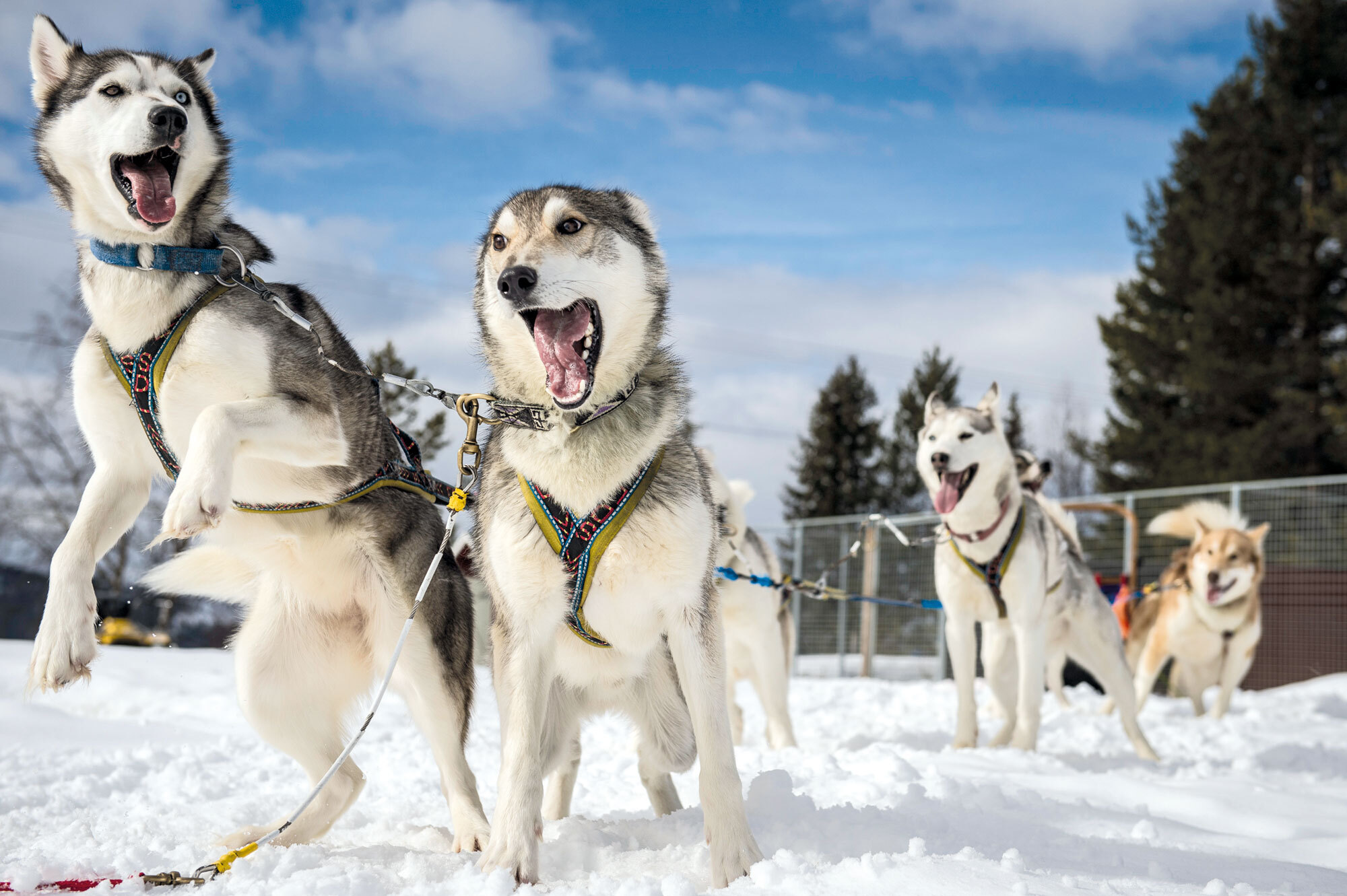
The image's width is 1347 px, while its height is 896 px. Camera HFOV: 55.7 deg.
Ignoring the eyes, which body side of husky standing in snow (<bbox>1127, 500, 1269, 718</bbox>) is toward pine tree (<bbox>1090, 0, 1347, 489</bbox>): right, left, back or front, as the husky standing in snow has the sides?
back

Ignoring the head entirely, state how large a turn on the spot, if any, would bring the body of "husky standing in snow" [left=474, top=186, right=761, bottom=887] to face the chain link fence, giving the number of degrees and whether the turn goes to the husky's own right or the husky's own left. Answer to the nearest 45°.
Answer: approximately 135° to the husky's own left

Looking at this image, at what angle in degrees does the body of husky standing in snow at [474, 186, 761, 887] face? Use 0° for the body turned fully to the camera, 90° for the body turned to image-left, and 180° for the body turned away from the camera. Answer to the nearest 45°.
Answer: approximately 0°

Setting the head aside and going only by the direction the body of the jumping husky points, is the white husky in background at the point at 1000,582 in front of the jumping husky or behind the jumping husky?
behind

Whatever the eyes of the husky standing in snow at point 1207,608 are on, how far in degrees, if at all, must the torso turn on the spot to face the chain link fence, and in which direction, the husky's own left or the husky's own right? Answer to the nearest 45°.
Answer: approximately 180°

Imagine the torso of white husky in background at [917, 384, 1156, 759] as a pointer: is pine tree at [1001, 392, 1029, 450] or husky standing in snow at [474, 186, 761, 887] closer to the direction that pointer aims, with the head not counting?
the husky standing in snow

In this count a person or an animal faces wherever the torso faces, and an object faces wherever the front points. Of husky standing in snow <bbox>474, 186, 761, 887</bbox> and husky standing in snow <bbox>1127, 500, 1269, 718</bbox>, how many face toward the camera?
2

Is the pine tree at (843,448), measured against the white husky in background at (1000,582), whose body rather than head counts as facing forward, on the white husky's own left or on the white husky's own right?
on the white husky's own right

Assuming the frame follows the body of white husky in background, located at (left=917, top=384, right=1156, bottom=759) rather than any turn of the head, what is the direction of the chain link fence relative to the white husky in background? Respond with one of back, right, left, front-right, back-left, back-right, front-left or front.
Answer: back-right
